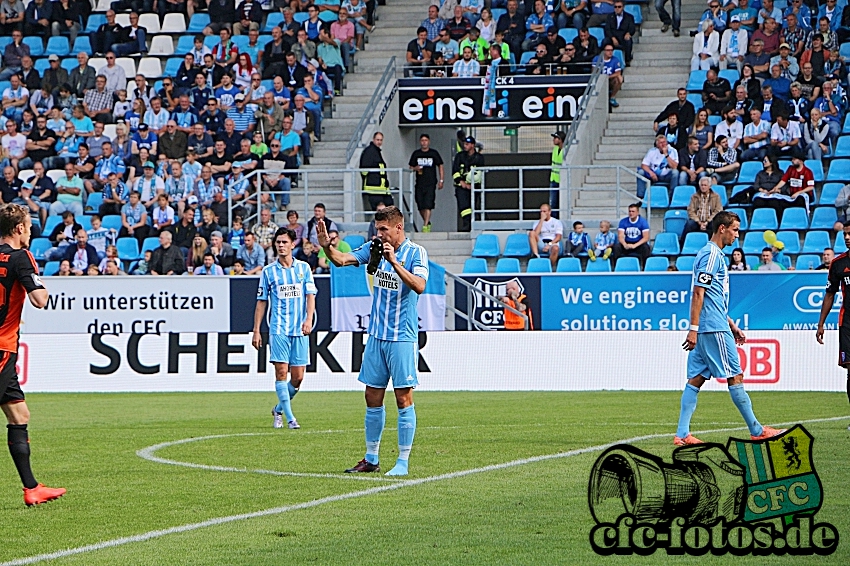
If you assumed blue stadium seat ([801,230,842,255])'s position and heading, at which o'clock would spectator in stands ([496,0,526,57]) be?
The spectator in stands is roughly at 4 o'clock from the blue stadium seat.

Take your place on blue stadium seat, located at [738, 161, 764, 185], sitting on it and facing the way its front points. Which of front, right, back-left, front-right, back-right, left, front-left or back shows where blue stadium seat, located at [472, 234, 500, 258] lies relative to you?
front-right

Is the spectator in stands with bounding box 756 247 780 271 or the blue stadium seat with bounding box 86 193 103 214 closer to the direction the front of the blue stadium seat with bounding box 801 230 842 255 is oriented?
the spectator in stands

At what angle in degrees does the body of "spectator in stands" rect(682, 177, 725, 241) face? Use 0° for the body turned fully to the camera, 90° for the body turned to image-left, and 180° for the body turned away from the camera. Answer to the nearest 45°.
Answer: approximately 45°

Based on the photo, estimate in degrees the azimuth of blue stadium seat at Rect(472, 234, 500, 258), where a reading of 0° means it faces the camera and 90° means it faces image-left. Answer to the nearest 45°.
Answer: approximately 0°

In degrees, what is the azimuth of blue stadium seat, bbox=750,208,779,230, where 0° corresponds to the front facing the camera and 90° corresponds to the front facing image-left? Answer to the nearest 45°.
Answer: approximately 0°

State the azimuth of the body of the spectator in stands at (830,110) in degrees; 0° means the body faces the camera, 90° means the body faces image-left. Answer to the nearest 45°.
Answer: approximately 45°

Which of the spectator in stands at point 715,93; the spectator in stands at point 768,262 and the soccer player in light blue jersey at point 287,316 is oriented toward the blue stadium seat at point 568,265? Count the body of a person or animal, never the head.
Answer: the spectator in stands at point 715,93

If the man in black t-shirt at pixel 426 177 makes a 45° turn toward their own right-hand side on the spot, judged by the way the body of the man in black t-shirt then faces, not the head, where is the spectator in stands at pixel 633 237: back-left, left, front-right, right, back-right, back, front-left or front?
left

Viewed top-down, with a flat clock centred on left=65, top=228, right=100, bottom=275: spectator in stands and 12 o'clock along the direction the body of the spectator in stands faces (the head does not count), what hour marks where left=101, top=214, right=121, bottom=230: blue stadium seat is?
The blue stadium seat is roughly at 7 o'clock from the spectator in stands.

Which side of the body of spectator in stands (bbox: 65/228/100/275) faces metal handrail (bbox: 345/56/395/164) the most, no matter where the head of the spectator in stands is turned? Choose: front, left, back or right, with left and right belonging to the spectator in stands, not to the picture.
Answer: left
